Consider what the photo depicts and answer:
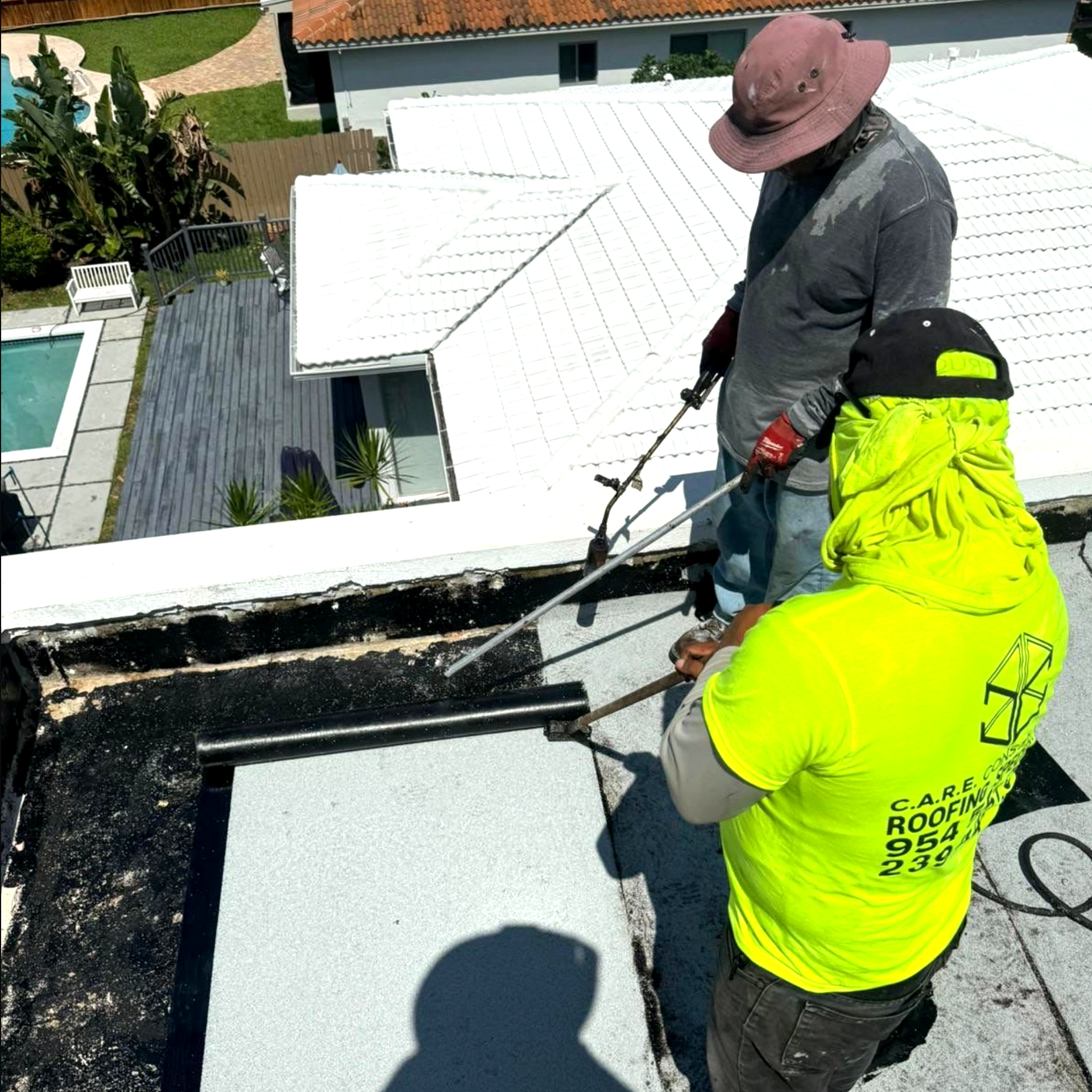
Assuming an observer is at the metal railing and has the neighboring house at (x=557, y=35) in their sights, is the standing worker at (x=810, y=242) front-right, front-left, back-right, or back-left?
back-right

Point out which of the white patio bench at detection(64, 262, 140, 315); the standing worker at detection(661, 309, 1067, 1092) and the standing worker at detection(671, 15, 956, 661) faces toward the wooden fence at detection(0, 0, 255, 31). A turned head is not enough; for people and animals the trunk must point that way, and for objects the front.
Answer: the standing worker at detection(661, 309, 1067, 1092)

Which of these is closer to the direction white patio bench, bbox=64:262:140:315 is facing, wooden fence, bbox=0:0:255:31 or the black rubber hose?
the black rubber hose

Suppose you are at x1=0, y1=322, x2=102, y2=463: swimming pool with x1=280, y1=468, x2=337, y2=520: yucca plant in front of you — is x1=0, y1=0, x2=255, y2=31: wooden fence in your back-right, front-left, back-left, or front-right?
back-left

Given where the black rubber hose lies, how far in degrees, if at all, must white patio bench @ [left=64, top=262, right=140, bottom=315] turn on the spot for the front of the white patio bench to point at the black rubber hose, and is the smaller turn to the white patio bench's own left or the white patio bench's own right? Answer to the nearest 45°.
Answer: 0° — it already faces it

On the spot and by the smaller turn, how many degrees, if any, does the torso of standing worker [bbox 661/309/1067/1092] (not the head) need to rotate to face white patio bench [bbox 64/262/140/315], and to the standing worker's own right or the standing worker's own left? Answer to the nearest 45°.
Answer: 0° — they already face it

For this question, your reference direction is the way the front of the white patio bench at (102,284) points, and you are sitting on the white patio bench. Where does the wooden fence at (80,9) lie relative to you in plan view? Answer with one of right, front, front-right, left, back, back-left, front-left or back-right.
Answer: back

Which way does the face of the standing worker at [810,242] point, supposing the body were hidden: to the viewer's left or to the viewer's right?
to the viewer's left

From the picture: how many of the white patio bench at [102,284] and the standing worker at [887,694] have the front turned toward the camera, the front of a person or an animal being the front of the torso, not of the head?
1

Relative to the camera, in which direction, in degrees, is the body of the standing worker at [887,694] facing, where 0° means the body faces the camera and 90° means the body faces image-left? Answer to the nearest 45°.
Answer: approximately 135°

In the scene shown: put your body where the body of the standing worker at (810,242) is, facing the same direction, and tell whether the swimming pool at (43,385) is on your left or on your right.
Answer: on your right

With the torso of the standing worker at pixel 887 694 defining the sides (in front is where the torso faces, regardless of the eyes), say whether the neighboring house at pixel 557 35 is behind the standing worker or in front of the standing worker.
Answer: in front

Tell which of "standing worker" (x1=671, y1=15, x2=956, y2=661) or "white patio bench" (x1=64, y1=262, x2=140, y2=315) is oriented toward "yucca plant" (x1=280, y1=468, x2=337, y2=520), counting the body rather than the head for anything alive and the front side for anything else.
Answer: the white patio bench

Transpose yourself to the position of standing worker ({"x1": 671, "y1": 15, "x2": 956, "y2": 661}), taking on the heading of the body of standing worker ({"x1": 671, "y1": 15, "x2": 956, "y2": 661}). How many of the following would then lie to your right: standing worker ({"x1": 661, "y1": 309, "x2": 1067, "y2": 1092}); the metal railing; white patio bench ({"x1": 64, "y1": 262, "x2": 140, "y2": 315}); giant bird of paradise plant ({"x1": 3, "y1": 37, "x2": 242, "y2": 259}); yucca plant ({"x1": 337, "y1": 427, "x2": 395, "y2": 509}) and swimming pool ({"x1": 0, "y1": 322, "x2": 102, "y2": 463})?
5

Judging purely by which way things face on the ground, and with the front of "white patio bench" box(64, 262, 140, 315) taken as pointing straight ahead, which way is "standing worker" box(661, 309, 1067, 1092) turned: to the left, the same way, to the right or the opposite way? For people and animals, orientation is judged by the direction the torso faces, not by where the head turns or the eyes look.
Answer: the opposite way

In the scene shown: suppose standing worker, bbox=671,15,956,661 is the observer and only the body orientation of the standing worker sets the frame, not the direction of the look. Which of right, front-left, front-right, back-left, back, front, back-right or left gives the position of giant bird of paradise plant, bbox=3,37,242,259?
right

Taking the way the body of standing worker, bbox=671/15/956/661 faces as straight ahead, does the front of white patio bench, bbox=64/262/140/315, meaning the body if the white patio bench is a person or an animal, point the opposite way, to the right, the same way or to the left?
to the left
